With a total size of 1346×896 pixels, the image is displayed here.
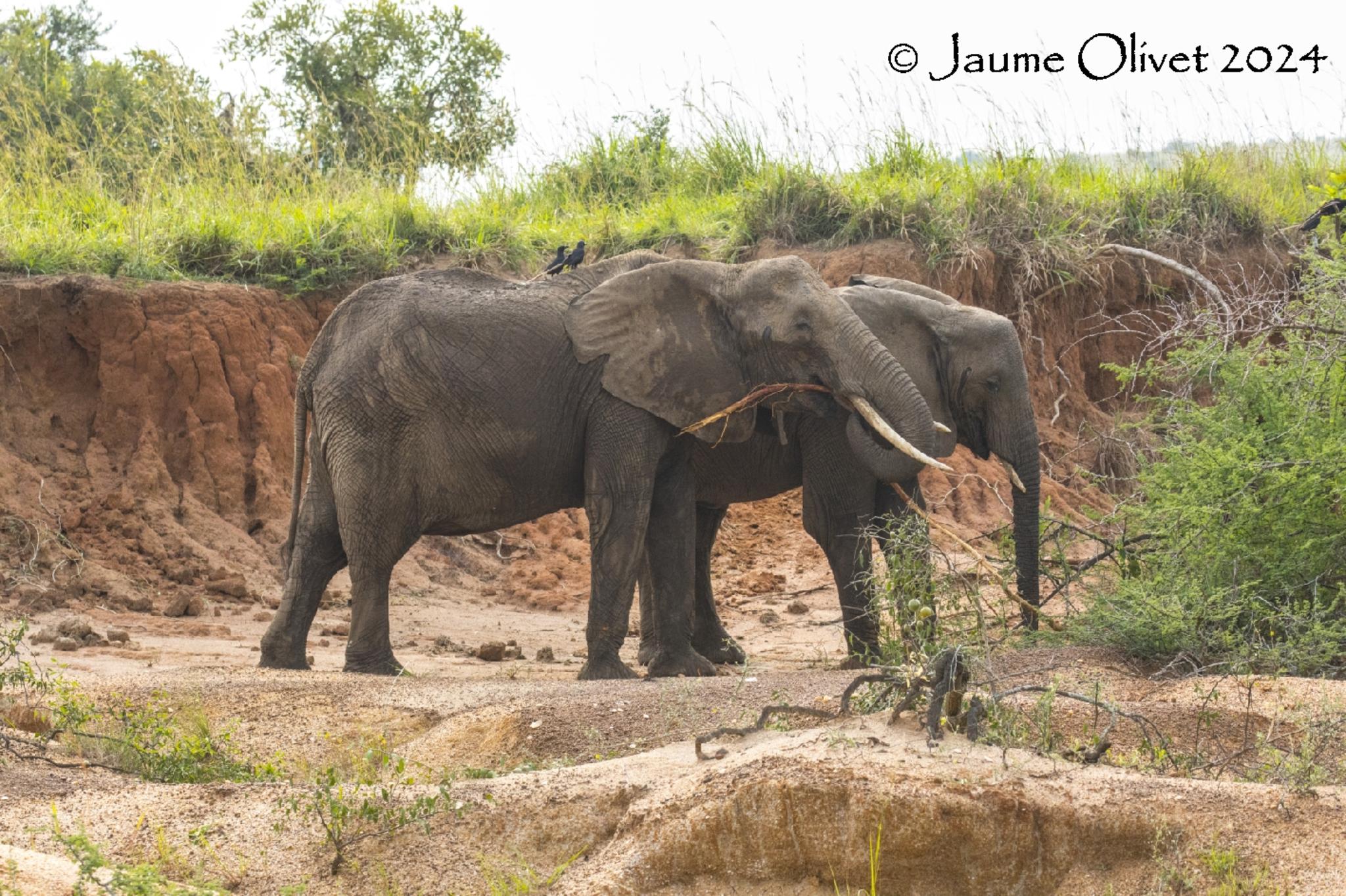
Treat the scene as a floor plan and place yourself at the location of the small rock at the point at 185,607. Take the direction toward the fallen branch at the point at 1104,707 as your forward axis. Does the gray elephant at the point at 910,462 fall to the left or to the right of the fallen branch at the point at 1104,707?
left

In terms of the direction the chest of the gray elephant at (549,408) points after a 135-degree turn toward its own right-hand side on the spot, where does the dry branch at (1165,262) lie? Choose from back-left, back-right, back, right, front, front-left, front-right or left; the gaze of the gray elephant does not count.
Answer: back

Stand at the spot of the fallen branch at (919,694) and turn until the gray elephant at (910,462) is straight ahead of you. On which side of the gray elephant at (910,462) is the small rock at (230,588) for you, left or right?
left

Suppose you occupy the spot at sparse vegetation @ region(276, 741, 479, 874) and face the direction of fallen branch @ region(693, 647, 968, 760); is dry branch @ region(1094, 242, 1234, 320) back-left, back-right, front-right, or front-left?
front-left

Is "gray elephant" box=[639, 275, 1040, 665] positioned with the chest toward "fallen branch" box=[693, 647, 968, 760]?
no

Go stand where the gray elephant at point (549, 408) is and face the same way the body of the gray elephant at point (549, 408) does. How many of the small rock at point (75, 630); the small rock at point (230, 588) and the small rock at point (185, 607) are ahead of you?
0

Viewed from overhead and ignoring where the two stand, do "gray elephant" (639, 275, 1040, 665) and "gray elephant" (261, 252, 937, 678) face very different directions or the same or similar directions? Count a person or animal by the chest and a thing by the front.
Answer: same or similar directions

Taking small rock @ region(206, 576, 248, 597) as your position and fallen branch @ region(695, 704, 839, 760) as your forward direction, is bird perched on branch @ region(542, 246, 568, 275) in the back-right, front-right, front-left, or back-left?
front-left

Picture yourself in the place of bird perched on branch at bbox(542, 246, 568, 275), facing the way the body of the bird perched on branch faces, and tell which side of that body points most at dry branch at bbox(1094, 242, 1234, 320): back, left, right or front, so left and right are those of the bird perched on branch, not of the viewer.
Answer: front

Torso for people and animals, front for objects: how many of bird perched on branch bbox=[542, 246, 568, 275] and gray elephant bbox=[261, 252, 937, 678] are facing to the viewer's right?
2

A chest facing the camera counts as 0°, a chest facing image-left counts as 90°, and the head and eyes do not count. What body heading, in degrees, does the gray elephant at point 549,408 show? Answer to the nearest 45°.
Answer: approximately 270°

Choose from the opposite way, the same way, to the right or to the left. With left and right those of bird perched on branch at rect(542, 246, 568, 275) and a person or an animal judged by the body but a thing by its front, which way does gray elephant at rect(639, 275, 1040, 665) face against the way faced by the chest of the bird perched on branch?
the same way

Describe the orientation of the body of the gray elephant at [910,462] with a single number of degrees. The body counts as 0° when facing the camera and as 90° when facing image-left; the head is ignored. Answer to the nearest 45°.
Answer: approximately 270°

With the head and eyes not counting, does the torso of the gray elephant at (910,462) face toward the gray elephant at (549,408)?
no
